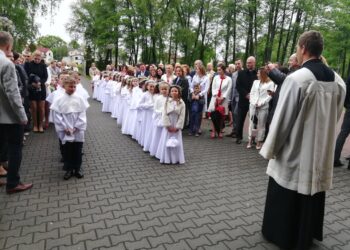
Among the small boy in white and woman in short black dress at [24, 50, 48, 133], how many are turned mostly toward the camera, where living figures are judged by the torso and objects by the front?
2

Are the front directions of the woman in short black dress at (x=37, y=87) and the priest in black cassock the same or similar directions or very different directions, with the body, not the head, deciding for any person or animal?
very different directions

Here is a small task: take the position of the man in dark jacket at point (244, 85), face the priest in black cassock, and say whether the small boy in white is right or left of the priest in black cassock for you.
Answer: right

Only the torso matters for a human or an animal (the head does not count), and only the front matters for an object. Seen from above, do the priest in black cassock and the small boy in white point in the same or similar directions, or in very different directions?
very different directions

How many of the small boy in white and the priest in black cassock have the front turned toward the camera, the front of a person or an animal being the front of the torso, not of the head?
1

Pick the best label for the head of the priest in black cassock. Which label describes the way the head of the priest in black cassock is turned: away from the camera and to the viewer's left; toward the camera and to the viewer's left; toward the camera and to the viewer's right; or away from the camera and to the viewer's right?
away from the camera and to the viewer's left

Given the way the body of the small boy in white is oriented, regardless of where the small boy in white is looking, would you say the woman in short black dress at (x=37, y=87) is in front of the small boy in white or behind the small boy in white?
behind

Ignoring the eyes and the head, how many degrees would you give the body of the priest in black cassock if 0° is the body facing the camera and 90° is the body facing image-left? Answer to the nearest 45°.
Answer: approximately 135°

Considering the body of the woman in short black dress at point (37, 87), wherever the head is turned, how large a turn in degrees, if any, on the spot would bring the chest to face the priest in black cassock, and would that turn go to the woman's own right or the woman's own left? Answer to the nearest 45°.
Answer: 0° — they already face them
